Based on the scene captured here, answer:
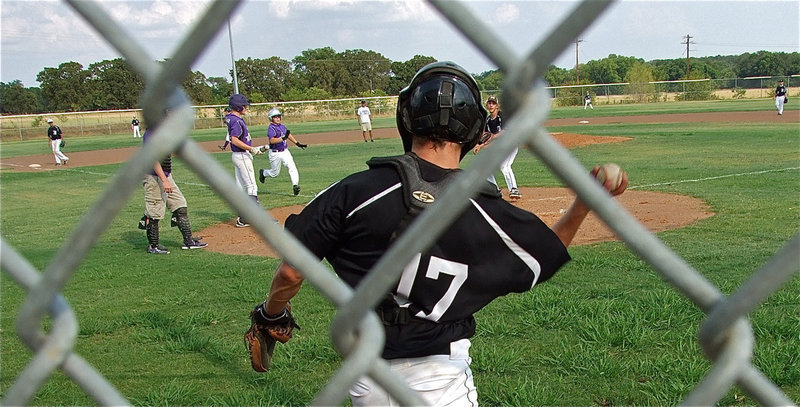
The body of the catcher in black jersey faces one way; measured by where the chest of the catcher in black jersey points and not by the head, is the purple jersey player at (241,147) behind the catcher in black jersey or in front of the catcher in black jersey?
in front

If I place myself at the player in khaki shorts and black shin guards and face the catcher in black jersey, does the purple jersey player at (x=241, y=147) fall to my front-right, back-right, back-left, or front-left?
back-left

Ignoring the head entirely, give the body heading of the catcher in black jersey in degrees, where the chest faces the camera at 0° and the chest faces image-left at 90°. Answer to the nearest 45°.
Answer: approximately 180°

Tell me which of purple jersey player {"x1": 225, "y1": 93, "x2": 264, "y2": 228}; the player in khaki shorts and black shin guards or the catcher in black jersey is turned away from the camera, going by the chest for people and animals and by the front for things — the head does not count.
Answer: the catcher in black jersey

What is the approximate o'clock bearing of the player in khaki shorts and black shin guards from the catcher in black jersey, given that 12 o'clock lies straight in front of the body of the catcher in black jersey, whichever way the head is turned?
The player in khaki shorts and black shin guards is roughly at 11 o'clock from the catcher in black jersey.

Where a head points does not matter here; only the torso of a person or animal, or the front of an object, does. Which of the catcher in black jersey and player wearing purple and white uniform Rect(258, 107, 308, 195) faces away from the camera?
the catcher in black jersey

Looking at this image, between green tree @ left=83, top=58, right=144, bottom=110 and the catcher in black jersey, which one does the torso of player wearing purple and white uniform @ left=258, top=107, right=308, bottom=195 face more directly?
the catcher in black jersey

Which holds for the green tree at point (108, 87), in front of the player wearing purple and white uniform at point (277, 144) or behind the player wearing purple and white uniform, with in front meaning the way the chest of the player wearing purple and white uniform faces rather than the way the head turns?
behind

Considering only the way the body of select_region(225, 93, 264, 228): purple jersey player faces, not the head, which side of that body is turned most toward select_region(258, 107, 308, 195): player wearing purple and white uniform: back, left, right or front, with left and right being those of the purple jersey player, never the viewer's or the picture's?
left
